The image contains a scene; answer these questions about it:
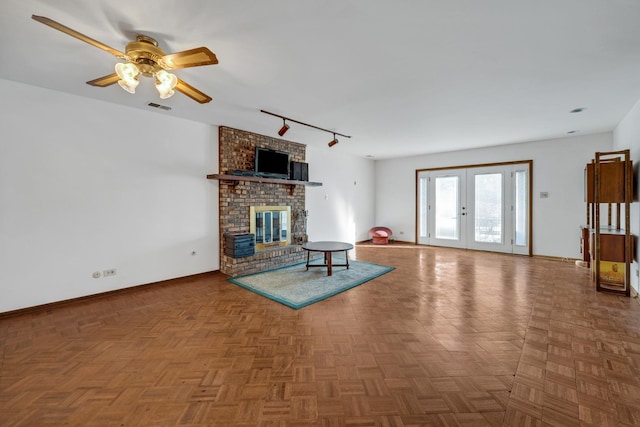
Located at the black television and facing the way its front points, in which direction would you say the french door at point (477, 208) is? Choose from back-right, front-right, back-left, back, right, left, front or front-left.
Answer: front-left

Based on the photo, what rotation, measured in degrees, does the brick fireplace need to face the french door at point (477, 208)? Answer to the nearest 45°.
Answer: approximately 45° to its left

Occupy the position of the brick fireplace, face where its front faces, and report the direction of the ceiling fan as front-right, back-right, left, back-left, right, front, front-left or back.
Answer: front-right

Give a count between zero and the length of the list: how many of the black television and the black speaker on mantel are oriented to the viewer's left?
0

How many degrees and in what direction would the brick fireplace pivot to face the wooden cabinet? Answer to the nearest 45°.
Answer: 0° — it already faces it

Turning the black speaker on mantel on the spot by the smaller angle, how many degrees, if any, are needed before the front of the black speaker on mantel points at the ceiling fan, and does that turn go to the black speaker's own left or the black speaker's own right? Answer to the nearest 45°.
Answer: approximately 45° to the black speaker's own right

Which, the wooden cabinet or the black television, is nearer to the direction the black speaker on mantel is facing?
the wooden cabinet

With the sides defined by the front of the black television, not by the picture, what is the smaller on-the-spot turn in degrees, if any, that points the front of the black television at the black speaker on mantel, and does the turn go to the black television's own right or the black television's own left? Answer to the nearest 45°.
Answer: approximately 90° to the black television's own left

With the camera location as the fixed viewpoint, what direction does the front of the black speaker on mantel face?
facing the viewer and to the right of the viewer

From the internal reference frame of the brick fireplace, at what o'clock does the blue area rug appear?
The blue area rug is roughly at 12 o'clock from the brick fireplace.
